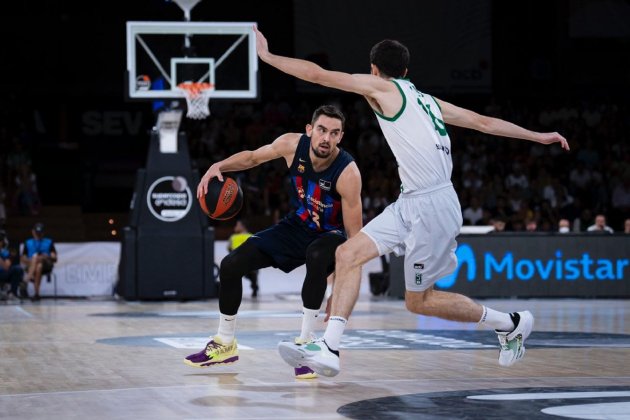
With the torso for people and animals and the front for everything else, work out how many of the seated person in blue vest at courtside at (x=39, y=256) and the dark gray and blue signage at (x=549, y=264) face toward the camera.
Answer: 2

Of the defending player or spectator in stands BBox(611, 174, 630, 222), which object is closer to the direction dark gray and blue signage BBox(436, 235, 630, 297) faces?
the defending player

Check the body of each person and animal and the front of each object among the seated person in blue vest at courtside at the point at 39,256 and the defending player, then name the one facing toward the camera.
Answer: the seated person in blue vest at courtside

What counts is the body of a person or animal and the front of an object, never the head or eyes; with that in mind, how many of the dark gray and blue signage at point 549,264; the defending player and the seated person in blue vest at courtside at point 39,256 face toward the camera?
2

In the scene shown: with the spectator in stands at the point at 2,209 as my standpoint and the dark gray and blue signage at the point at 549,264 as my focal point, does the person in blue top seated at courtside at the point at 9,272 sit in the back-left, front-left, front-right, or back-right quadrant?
front-right

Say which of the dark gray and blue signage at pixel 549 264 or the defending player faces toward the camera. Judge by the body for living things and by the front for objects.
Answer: the dark gray and blue signage

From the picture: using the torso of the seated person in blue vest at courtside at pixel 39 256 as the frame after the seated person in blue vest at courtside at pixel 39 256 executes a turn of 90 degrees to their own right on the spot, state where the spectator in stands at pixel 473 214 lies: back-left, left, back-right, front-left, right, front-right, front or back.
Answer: back

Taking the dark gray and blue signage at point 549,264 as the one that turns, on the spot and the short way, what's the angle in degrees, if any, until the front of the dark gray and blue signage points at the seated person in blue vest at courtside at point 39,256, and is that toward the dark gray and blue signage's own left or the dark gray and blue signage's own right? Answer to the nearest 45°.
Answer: approximately 90° to the dark gray and blue signage's own right

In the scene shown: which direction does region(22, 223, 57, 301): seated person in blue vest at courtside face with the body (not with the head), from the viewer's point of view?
toward the camera

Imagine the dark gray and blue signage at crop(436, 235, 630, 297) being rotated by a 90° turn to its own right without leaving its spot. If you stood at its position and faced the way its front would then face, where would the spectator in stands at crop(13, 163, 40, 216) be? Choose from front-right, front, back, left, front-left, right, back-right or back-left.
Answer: front

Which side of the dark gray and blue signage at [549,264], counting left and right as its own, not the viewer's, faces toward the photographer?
front

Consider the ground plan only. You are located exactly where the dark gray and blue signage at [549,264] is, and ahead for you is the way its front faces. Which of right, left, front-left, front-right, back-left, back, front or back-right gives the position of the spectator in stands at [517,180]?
back

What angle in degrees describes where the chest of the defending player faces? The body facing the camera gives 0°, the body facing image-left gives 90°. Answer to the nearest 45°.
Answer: approximately 135°

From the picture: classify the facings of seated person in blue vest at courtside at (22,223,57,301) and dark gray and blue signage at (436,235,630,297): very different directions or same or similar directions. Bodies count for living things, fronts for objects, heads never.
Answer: same or similar directions

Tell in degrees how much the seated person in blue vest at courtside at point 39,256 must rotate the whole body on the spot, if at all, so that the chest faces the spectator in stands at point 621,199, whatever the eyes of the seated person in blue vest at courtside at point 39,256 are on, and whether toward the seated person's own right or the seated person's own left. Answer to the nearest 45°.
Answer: approximately 90° to the seated person's own left

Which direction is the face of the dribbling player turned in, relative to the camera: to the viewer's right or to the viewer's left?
to the viewer's right

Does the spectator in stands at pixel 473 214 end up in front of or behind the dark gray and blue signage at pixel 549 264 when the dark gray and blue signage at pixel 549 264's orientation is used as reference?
behind
